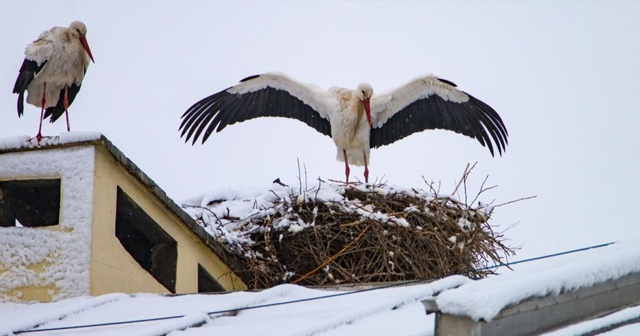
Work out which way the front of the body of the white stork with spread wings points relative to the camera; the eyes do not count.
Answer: toward the camera

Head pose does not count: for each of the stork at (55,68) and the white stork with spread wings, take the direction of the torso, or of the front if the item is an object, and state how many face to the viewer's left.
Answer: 0

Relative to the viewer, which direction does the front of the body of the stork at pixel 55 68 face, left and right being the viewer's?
facing the viewer and to the right of the viewer

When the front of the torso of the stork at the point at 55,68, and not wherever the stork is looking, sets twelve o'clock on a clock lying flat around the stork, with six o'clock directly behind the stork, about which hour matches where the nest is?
The nest is roughly at 11 o'clock from the stork.
